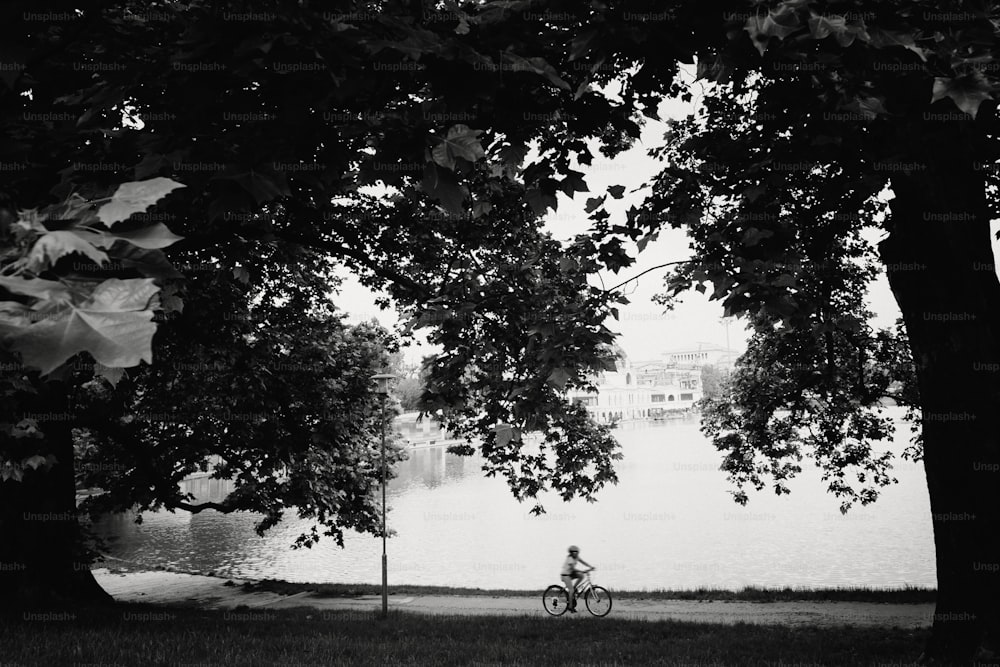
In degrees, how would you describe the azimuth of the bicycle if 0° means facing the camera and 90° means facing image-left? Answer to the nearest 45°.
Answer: approximately 270°
